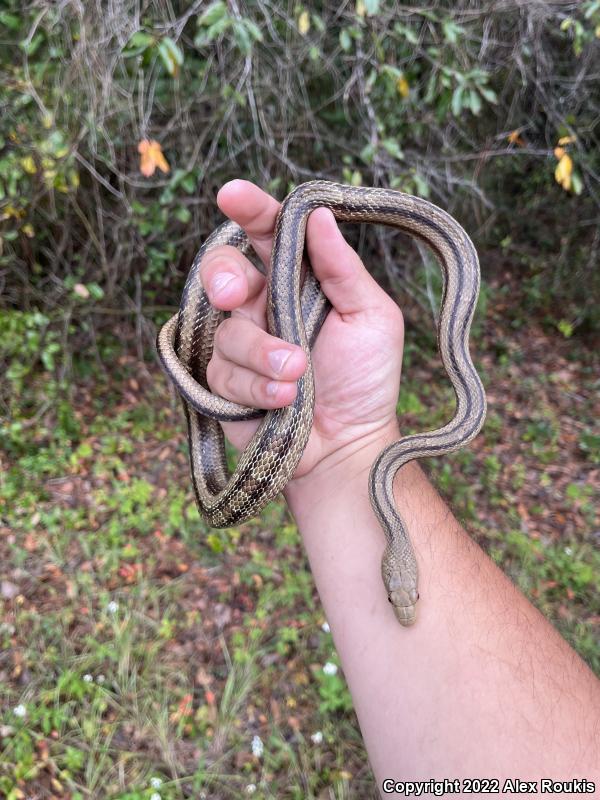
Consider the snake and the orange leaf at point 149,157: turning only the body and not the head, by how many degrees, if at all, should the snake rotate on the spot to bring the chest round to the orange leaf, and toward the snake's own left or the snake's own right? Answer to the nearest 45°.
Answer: approximately 135° to the snake's own right
